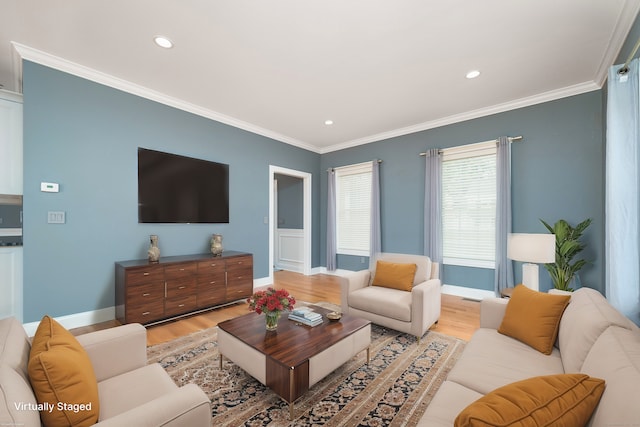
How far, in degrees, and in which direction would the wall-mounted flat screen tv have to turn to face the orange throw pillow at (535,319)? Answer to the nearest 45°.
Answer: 0° — it already faces it

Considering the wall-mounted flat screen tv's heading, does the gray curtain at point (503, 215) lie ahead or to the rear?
ahead

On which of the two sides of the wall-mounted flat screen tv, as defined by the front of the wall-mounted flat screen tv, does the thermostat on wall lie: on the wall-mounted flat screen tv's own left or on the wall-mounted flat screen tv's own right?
on the wall-mounted flat screen tv's own right

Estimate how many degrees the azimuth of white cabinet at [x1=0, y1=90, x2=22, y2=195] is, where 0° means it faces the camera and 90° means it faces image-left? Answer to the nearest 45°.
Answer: approximately 315°

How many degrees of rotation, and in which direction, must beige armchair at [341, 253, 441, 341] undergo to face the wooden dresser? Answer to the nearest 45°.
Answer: approximately 45° to its right

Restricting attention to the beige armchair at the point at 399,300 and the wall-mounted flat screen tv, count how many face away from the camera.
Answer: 0

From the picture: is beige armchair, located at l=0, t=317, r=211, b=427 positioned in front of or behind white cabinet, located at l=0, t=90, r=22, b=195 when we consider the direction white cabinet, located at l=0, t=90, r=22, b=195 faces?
in front

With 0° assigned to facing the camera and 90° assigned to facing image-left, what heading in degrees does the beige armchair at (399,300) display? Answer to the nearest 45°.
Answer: approximately 45°

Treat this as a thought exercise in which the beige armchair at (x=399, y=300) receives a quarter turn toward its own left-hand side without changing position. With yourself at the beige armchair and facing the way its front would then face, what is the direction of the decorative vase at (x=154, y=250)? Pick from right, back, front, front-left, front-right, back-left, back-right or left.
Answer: back-right
